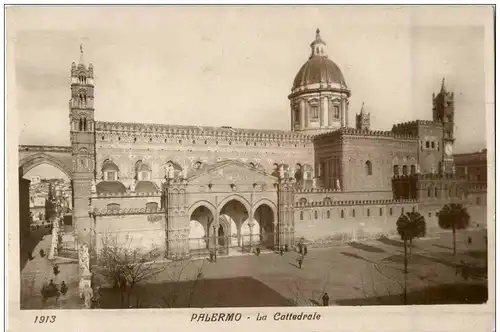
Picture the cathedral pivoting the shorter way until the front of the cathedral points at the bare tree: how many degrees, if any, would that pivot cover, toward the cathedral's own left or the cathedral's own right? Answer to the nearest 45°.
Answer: approximately 45° to the cathedral's own right

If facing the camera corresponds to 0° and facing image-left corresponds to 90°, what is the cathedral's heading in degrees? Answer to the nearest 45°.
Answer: approximately 0°
